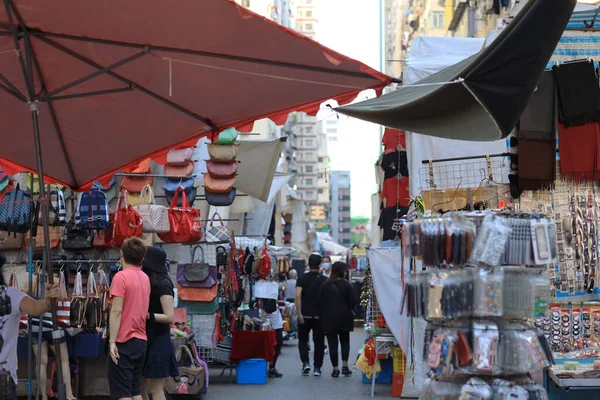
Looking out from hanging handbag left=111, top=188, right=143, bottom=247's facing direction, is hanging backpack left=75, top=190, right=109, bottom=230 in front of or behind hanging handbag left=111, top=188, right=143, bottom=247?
behind

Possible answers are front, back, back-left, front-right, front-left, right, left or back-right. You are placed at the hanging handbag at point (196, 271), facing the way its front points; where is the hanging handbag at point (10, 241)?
right

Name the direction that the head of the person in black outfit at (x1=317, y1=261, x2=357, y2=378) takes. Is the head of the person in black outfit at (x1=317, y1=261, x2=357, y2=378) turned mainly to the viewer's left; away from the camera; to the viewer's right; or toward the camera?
away from the camera

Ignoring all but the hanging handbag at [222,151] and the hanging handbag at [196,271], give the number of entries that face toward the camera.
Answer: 2

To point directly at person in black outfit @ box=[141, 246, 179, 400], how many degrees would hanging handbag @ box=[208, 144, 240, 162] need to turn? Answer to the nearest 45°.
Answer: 0° — it already faces them

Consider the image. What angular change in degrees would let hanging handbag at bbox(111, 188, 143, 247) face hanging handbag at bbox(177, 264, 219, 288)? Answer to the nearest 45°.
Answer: approximately 90° to its left

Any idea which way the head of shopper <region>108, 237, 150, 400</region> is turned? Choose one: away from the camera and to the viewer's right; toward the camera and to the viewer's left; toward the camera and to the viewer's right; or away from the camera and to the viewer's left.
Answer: away from the camera and to the viewer's left

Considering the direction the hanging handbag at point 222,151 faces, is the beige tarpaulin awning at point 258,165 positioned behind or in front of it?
behind

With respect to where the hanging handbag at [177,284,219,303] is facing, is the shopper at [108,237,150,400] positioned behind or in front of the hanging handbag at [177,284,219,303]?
in front

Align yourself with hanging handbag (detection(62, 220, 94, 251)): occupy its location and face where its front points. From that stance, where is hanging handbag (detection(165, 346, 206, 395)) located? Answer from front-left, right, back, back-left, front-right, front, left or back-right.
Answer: front-left

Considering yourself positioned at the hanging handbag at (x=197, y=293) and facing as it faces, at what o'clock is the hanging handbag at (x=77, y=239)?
the hanging handbag at (x=77, y=239) is roughly at 3 o'clock from the hanging handbag at (x=197, y=293).

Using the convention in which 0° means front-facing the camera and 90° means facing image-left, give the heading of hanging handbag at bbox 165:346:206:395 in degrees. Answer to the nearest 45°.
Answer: approximately 0°
